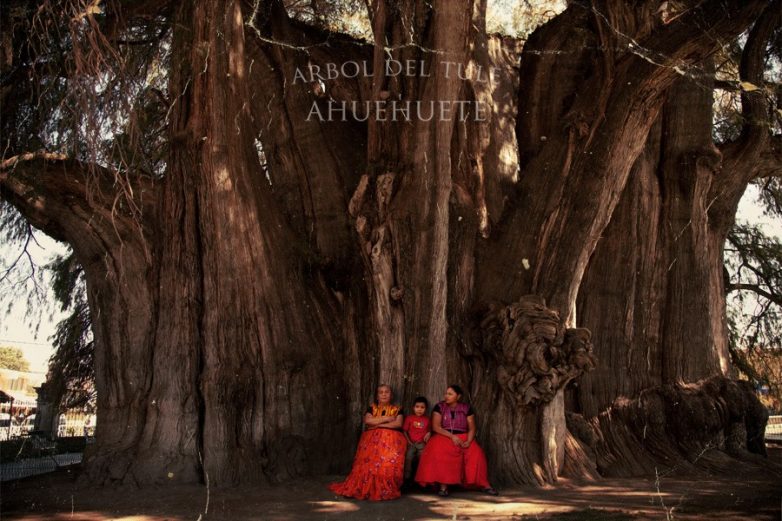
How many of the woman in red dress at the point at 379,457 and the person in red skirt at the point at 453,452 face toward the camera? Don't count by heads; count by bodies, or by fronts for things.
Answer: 2

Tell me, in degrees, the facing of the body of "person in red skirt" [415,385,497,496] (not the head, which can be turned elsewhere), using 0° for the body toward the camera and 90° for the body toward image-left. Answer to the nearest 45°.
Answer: approximately 0°

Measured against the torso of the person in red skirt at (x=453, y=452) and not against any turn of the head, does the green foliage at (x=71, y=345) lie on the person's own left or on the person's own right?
on the person's own right

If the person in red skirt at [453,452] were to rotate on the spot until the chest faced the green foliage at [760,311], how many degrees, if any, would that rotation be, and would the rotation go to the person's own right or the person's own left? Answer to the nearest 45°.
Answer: approximately 135° to the person's own left

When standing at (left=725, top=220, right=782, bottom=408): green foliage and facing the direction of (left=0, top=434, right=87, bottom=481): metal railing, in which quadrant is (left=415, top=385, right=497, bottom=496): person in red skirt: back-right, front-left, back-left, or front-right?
front-left

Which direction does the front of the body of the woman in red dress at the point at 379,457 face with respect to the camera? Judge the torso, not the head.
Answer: toward the camera

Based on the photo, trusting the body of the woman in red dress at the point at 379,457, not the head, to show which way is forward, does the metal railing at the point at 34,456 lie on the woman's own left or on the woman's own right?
on the woman's own right
